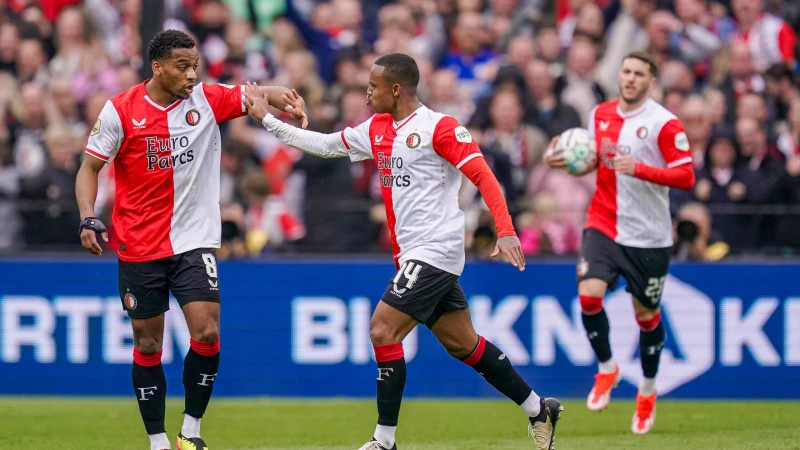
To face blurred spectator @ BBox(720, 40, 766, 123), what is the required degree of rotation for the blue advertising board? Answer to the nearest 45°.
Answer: approximately 135° to its left

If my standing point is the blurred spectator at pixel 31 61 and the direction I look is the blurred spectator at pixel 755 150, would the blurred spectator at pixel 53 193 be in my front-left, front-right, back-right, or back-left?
front-right

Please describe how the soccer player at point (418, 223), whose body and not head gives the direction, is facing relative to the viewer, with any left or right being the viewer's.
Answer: facing the viewer and to the left of the viewer

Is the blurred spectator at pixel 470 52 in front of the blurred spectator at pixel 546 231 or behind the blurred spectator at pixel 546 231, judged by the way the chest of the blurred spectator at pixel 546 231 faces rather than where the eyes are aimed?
behind

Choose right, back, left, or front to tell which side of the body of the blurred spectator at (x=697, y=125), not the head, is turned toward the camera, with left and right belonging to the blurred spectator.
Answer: front

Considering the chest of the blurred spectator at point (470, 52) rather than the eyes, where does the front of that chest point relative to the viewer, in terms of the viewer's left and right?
facing the viewer

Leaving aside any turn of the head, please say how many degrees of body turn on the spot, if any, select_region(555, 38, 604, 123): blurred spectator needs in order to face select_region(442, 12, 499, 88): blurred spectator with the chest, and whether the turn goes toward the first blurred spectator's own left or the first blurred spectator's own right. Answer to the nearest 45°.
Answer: approximately 90° to the first blurred spectator's own right

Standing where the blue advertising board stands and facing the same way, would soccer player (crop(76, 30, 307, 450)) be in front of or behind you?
in front

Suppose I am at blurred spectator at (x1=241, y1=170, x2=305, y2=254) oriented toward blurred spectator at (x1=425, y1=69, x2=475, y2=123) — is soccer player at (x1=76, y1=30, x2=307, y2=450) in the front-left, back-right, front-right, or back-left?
back-right

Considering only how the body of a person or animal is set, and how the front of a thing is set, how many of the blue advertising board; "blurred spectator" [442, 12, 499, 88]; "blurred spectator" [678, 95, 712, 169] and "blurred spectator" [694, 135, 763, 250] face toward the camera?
4

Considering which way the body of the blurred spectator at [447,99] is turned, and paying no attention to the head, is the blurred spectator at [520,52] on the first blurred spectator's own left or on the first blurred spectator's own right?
on the first blurred spectator's own left

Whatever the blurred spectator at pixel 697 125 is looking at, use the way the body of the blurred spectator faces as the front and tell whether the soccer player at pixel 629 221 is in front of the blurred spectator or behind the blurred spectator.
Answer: in front
